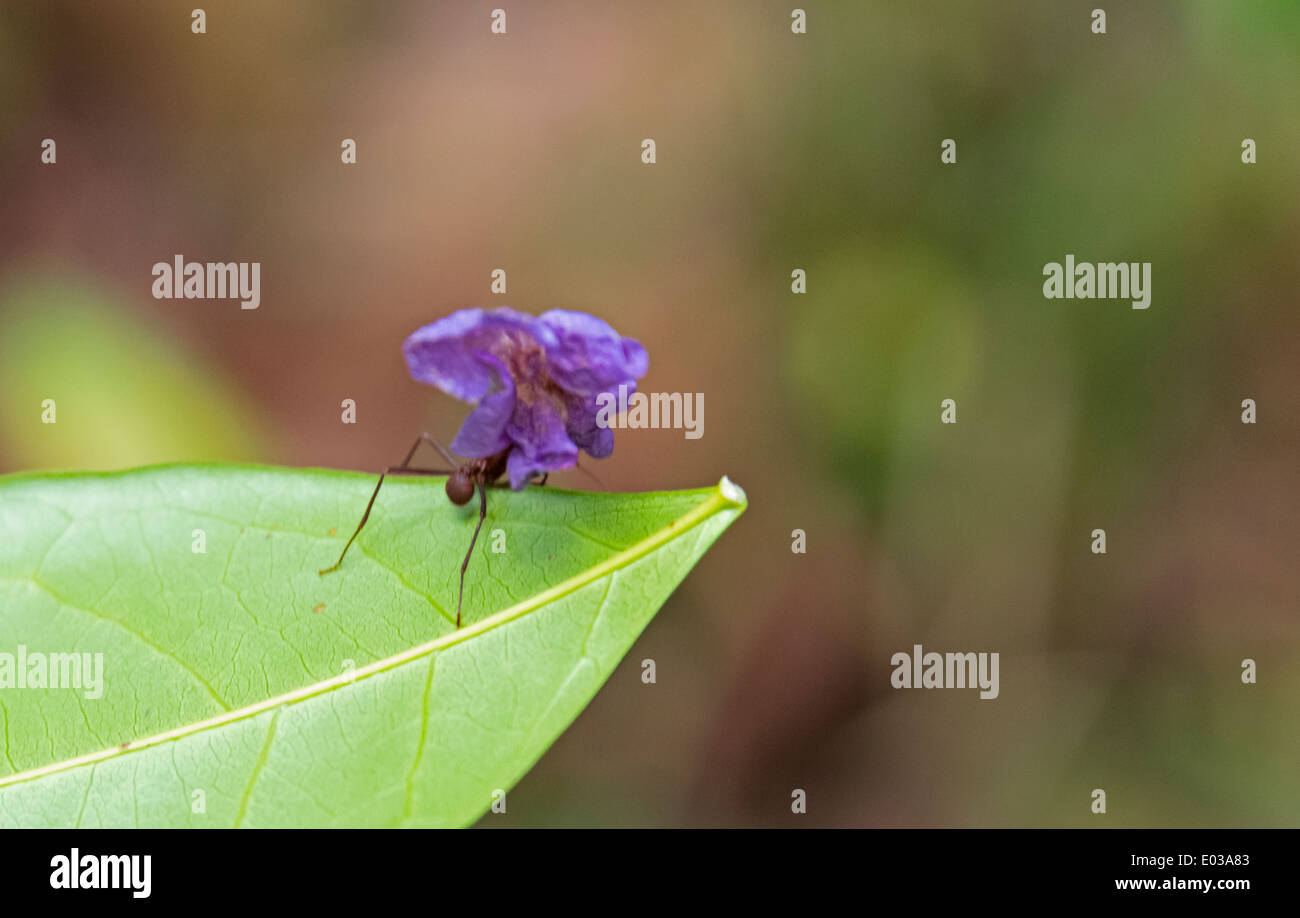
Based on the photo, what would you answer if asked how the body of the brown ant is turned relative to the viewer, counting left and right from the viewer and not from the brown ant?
facing away from the viewer and to the right of the viewer
